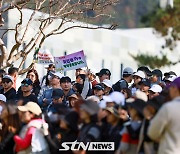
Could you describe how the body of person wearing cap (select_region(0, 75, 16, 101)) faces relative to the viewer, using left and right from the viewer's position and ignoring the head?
facing the viewer and to the left of the viewer

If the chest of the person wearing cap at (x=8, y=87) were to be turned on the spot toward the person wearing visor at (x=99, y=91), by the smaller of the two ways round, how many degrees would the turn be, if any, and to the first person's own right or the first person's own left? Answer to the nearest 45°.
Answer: approximately 90° to the first person's own left
